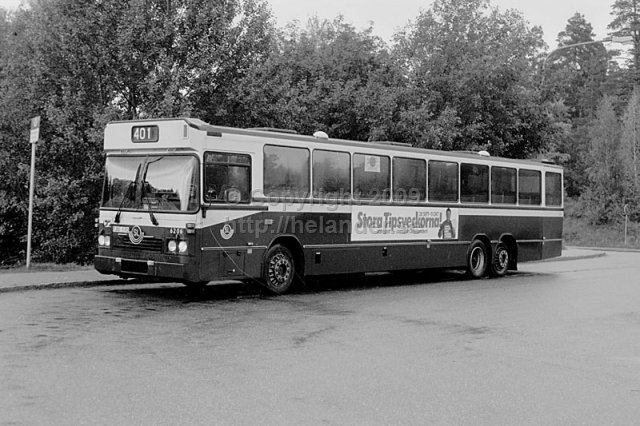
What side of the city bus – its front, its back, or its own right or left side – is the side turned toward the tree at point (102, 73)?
right

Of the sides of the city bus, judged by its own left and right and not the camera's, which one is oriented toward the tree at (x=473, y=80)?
back

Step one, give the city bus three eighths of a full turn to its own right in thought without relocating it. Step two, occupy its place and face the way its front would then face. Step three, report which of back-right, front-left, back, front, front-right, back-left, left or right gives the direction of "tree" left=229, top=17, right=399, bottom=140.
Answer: front

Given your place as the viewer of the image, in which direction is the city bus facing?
facing the viewer and to the left of the viewer
